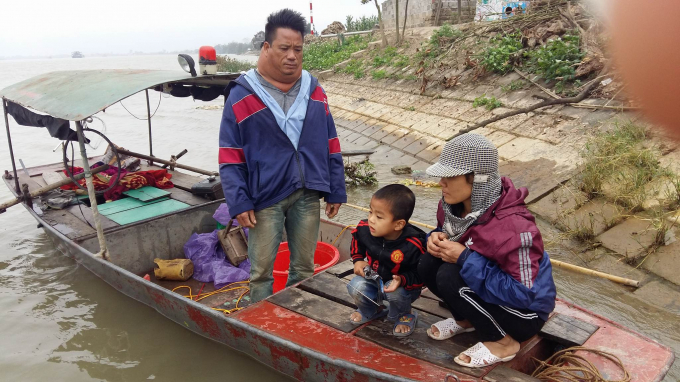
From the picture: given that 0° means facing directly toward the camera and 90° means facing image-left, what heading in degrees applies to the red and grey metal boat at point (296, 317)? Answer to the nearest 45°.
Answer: approximately 315°

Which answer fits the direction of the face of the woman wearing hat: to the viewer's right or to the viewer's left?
to the viewer's left

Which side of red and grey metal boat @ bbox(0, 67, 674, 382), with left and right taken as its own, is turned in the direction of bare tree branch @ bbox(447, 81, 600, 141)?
left
